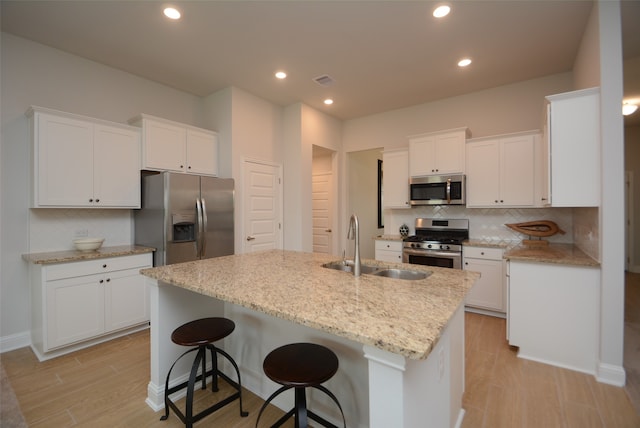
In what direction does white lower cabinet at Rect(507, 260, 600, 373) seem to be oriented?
to the viewer's left

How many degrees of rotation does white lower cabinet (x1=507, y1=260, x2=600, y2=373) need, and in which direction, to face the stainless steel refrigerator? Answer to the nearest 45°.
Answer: approximately 45° to its left

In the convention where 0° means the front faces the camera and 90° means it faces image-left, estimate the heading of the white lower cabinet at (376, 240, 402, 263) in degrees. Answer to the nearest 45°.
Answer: approximately 45°

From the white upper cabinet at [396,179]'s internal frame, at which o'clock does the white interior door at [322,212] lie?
The white interior door is roughly at 4 o'clock from the white upper cabinet.

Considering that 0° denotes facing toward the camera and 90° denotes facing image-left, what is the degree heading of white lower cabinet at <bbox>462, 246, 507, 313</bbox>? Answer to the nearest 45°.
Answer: approximately 0°

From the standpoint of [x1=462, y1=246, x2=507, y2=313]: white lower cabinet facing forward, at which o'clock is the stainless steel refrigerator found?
The stainless steel refrigerator is roughly at 2 o'clock from the white lower cabinet.
